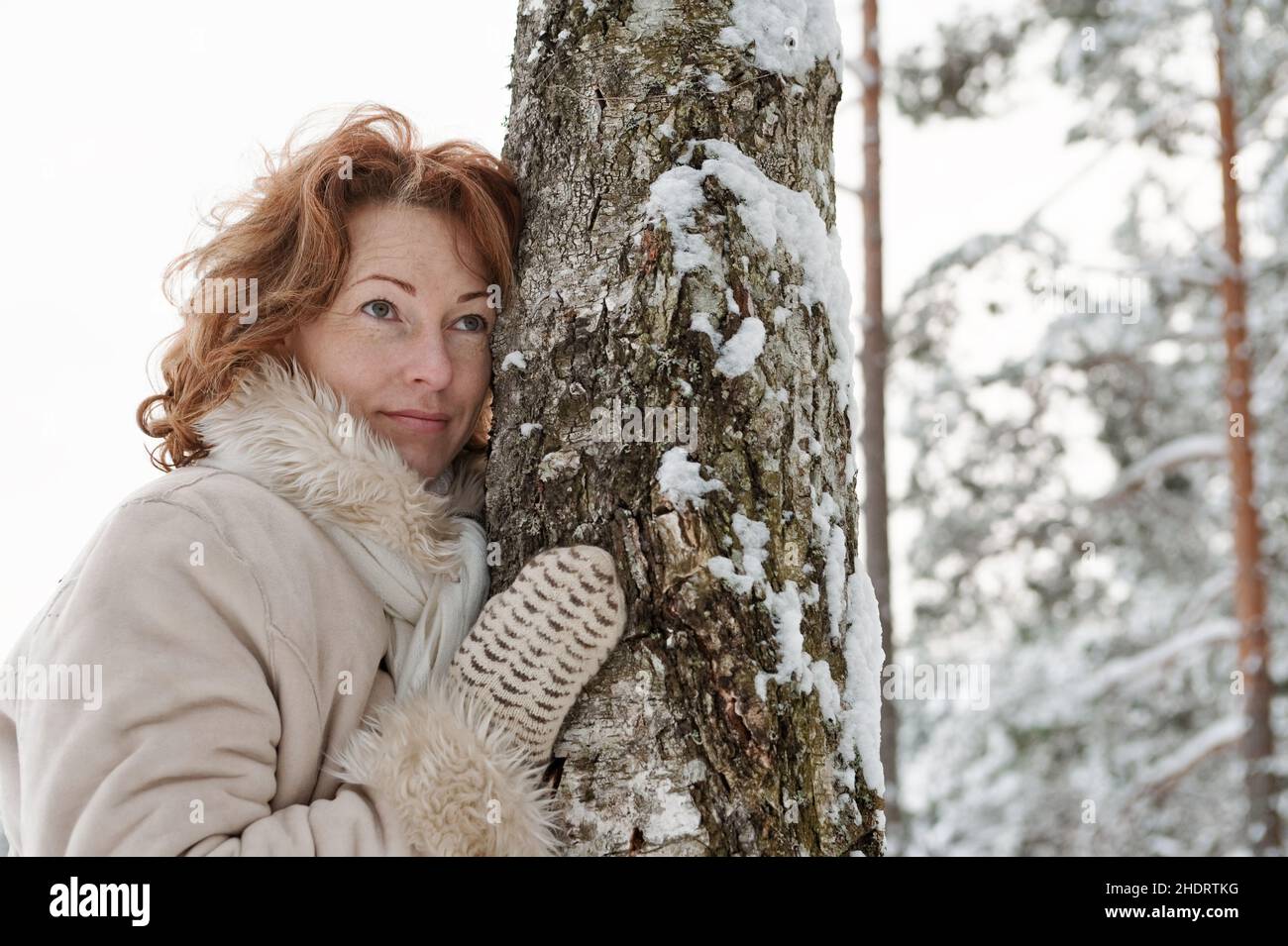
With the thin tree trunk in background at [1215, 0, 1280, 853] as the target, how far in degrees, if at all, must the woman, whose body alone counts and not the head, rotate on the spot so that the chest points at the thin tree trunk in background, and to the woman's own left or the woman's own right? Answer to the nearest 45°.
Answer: approximately 90° to the woman's own left

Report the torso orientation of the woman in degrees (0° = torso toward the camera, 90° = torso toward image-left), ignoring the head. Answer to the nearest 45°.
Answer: approximately 315°

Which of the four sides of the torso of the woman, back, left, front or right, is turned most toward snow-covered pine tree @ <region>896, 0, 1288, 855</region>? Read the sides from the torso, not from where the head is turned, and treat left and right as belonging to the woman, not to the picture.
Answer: left

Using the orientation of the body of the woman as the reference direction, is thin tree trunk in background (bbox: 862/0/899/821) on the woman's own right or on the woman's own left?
on the woman's own left
